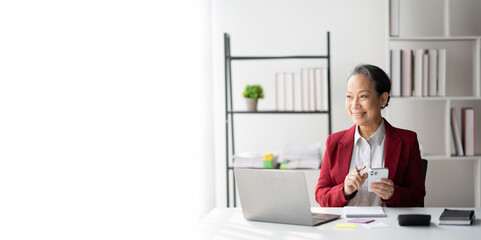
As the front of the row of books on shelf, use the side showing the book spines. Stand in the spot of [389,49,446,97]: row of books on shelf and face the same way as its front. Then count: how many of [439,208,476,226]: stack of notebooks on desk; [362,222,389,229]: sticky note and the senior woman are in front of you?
3

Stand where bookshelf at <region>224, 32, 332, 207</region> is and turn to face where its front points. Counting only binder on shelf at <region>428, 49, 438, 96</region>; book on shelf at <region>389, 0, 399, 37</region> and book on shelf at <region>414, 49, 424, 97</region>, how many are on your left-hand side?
3

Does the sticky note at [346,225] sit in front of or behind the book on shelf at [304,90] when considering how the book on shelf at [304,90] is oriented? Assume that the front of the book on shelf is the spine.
in front

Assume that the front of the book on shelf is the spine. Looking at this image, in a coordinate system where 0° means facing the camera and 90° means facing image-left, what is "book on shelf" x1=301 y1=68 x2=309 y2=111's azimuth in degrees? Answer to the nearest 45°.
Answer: approximately 0°

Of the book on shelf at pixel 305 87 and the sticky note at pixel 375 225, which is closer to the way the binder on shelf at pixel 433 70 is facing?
the sticky note

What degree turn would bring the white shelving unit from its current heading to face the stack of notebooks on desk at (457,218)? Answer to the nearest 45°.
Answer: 0° — it already faces it
